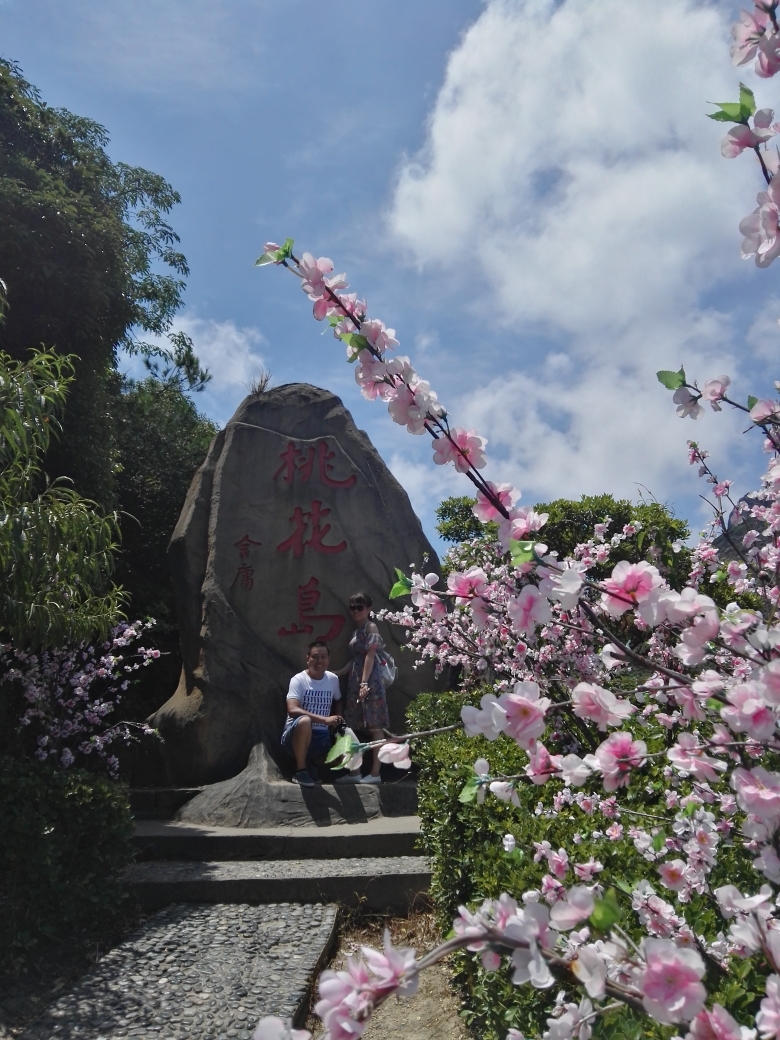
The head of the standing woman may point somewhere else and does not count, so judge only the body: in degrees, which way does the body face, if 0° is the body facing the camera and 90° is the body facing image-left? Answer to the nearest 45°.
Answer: approximately 45°

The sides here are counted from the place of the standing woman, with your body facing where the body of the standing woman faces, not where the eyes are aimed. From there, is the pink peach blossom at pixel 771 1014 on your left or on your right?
on your left

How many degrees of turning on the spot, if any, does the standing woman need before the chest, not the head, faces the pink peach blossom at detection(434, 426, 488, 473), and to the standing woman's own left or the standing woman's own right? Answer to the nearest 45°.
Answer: approximately 45° to the standing woman's own left

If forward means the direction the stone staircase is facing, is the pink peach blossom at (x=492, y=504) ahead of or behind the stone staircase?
ahead

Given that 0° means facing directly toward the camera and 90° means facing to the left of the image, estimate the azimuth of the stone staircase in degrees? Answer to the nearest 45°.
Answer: approximately 0°

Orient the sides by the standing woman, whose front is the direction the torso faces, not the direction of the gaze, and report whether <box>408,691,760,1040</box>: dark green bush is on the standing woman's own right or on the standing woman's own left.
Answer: on the standing woman's own left

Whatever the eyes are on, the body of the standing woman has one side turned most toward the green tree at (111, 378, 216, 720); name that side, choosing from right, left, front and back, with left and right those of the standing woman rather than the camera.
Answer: right

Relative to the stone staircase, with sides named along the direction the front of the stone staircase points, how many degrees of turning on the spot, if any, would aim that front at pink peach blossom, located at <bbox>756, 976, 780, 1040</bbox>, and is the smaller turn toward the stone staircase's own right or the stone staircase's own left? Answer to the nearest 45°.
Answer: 0° — it already faces it

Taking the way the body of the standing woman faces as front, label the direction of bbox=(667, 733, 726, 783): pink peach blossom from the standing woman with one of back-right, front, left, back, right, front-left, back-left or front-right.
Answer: front-left

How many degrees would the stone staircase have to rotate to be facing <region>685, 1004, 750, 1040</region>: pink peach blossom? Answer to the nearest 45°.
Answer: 0° — it already faces it
